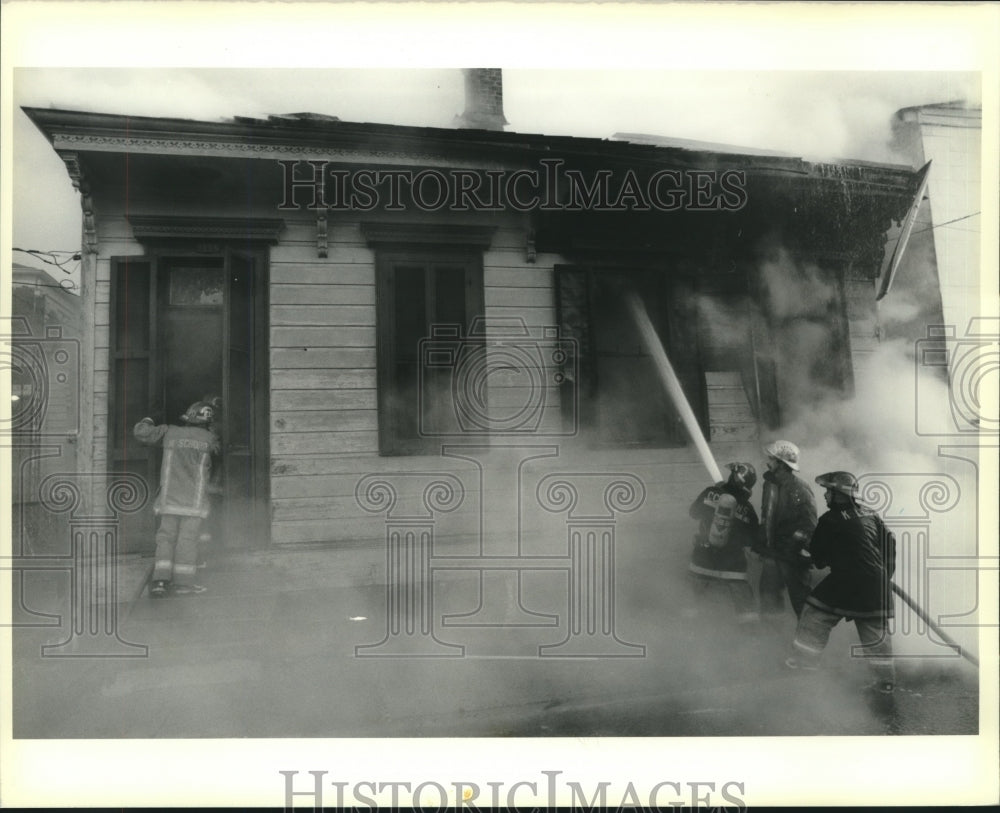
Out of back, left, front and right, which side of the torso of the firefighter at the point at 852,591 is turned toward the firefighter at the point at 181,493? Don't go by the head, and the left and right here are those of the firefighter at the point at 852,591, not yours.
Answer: left

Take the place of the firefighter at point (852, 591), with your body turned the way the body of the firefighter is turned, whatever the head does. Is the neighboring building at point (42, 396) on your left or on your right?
on your left

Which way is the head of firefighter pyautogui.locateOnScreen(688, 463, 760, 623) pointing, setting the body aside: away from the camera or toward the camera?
away from the camera

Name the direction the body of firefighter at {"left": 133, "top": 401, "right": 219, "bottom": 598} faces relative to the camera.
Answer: away from the camera

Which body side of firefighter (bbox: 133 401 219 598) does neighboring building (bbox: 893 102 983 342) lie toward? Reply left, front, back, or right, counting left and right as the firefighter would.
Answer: right

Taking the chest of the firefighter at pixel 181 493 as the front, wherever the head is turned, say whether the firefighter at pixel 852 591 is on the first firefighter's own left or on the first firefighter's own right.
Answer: on the first firefighter's own right

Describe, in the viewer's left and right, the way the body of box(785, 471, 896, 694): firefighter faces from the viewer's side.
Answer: facing away from the viewer and to the left of the viewer

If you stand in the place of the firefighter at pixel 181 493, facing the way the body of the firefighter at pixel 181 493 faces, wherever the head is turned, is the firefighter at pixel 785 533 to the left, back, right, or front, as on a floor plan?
right

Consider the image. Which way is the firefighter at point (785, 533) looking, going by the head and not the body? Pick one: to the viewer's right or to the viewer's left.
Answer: to the viewer's left
